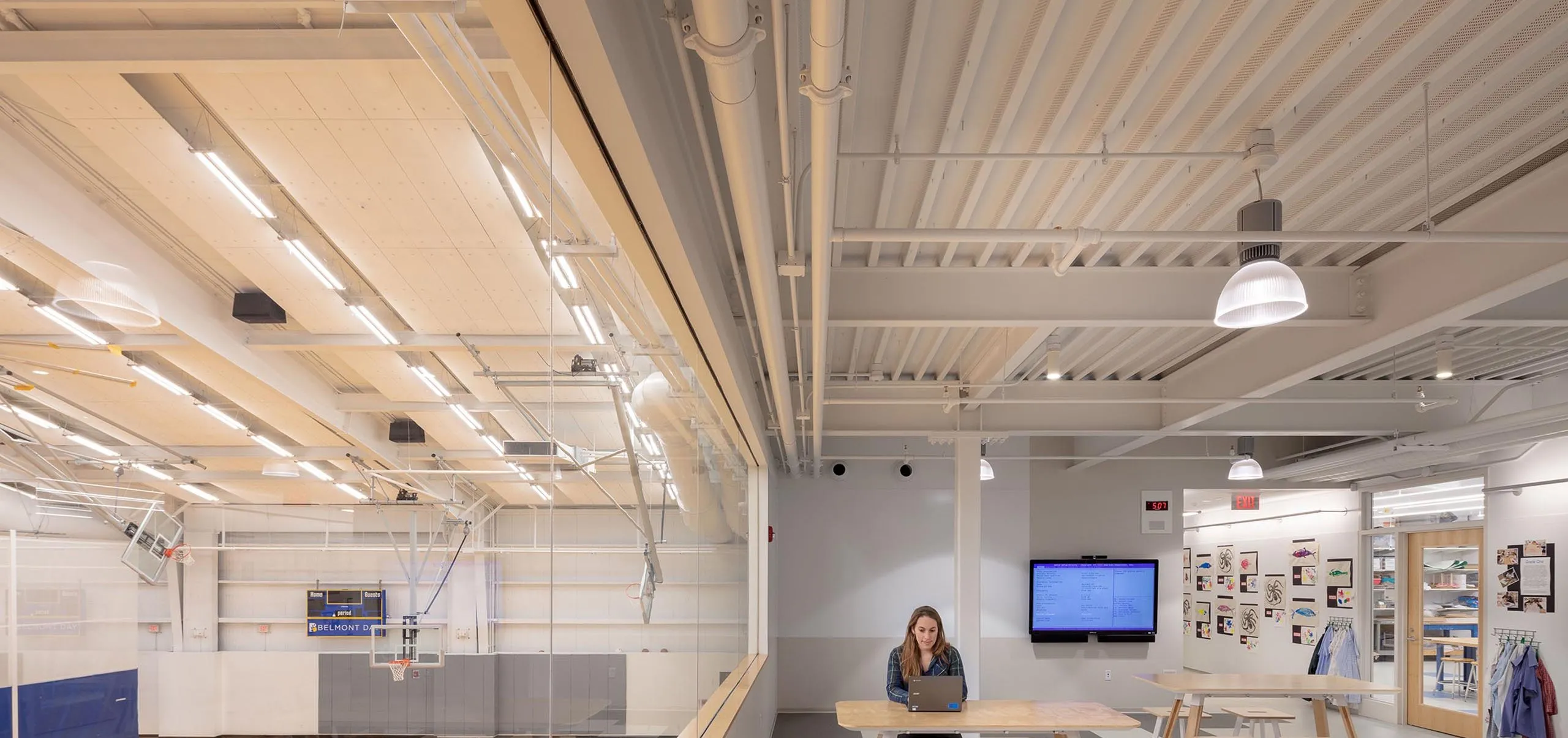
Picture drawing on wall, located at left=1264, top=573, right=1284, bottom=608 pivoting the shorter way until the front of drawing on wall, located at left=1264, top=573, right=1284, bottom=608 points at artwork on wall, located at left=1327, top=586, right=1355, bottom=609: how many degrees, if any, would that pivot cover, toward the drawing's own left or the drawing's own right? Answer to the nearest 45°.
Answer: approximately 45° to the drawing's own left

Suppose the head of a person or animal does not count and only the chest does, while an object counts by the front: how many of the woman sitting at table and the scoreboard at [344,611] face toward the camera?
2

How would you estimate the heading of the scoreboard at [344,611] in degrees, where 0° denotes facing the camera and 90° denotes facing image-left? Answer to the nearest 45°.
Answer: approximately 0°

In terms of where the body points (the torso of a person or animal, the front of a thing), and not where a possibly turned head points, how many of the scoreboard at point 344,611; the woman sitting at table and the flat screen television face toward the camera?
3

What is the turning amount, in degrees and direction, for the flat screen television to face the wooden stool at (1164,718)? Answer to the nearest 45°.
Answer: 0° — it already faces it

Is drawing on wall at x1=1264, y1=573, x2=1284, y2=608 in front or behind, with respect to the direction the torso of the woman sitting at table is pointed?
behind
